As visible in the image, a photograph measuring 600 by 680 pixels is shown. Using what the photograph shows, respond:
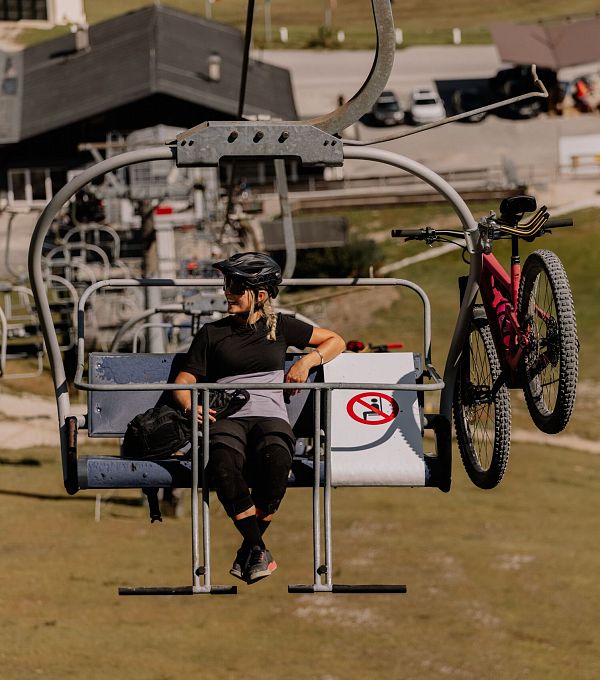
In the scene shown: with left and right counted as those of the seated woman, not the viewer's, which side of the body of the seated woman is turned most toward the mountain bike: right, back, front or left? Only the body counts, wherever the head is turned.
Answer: left
